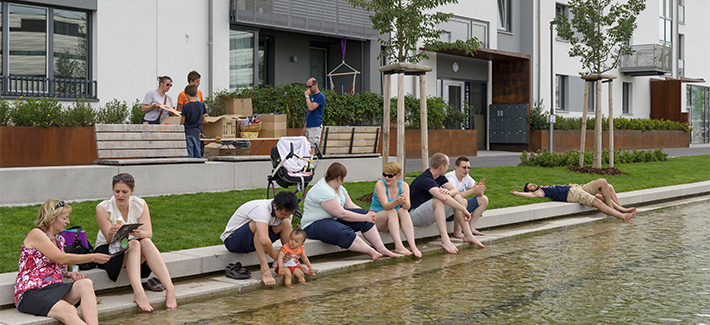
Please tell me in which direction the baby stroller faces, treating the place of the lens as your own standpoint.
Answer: facing the viewer and to the right of the viewer

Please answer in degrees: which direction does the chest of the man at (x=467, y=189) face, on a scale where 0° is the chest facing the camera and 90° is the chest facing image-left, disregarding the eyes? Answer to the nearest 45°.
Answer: approximately 315°

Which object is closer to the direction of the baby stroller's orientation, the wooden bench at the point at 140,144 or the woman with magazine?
the woman with magazine

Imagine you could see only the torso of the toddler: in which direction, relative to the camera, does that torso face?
toward the camera

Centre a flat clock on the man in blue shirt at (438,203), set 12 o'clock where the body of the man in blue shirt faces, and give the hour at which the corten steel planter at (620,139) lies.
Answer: The corten steel planter is roughly at 8 o'clock from the man in blue shirt.

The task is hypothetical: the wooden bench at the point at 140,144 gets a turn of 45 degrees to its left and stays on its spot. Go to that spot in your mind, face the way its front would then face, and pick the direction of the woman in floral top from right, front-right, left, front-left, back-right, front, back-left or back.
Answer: front-right

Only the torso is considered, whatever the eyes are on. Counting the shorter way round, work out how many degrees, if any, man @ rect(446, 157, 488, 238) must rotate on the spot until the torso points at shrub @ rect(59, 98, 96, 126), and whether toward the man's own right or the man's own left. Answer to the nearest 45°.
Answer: approximately 180°

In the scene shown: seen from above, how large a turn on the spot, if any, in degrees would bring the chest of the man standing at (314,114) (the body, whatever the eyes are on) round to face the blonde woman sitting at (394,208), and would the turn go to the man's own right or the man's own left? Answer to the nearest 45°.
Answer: approximately 45° to the man's own left

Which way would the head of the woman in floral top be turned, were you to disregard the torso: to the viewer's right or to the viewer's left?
to the viewer's right

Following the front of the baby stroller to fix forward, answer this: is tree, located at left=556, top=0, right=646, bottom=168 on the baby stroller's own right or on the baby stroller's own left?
on the baby stroller's own left
